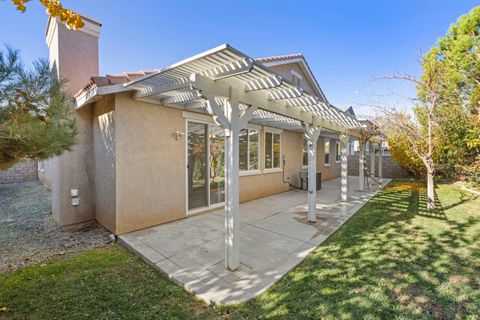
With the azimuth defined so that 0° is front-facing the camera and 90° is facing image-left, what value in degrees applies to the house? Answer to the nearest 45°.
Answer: approximately 135°

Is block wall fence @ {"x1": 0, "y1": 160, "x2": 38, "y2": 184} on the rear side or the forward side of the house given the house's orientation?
on the forward side

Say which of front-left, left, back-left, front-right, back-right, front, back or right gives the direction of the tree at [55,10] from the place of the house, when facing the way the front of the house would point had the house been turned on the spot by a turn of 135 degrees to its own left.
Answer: front
